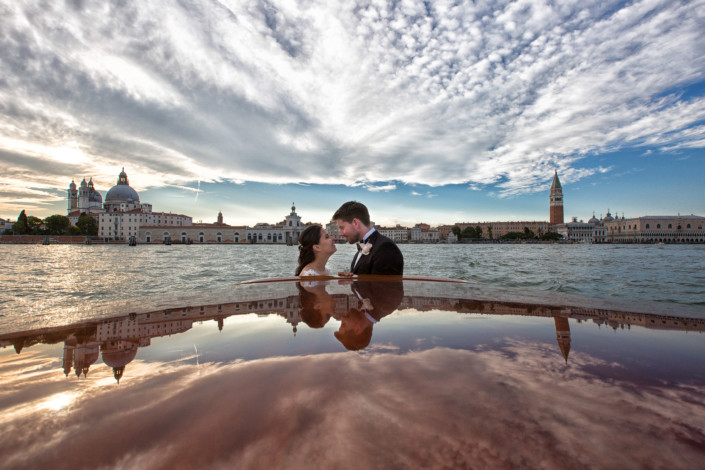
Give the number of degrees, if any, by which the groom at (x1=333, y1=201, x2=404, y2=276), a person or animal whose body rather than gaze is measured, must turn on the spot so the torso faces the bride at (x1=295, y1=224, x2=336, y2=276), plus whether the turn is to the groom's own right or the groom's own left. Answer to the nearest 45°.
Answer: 0° — they already face them

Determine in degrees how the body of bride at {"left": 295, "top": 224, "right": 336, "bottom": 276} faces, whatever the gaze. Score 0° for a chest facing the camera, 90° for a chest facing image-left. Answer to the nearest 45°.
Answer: approximately 270°

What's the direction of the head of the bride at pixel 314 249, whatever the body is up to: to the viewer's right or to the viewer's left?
to the viewer's right

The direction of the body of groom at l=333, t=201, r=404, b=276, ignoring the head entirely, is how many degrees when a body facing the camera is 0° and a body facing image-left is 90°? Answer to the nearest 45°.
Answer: approximately 90°

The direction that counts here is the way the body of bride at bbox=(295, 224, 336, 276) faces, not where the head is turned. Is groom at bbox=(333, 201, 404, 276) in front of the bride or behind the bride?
in front

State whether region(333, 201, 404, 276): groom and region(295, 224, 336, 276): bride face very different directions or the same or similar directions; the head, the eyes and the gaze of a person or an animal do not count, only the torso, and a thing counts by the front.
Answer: very different directions

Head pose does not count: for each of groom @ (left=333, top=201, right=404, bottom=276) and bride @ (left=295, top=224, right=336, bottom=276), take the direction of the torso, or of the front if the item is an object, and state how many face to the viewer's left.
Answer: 1
